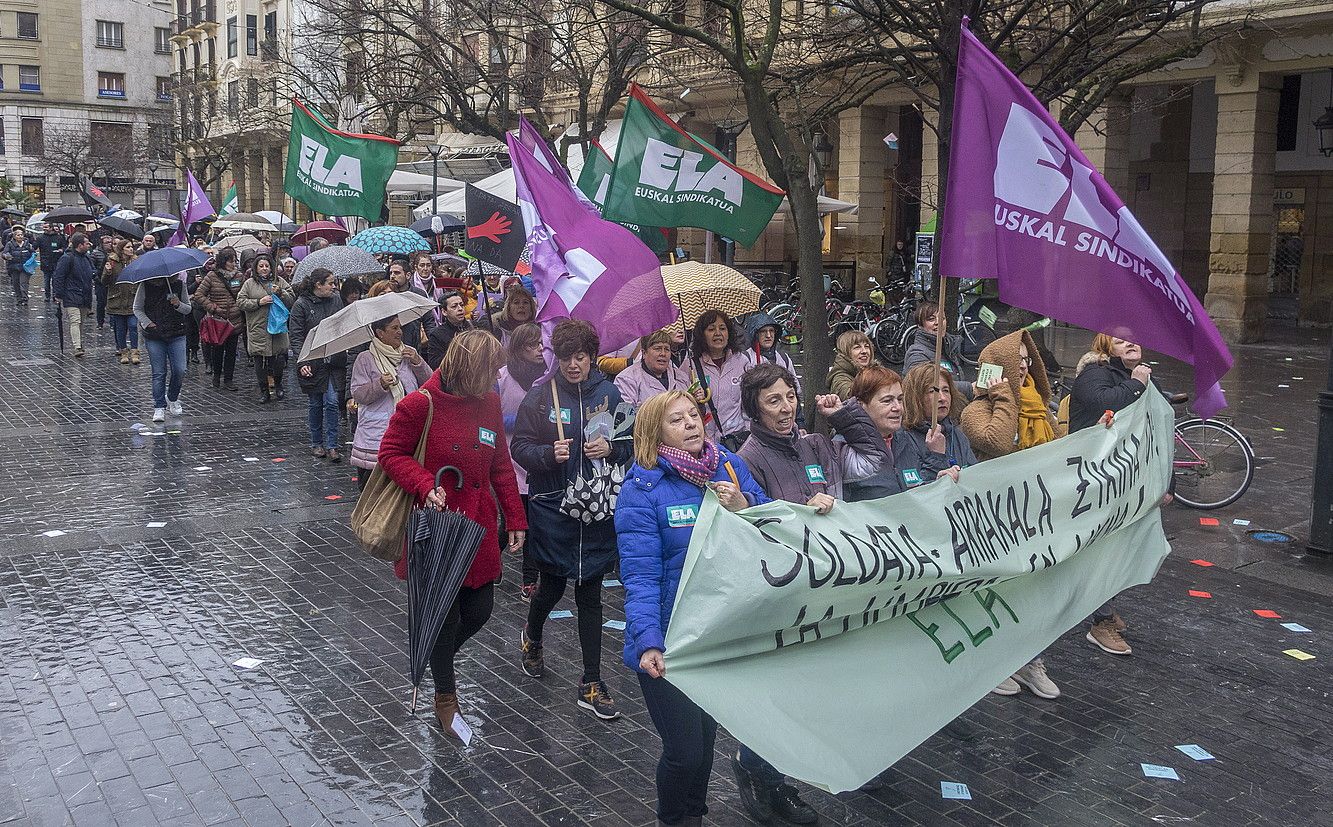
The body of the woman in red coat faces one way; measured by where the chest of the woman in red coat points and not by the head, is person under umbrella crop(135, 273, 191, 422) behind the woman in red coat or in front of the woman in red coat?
behind

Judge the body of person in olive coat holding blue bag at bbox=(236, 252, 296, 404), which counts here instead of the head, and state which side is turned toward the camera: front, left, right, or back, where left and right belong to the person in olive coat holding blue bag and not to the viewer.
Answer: front

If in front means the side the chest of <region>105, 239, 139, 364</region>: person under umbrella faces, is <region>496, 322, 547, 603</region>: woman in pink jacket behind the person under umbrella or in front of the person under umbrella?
in front

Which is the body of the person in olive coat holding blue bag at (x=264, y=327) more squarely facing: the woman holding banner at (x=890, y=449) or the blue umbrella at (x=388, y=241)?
the woman holding banner

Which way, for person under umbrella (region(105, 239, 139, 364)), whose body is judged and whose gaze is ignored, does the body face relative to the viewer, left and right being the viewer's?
facing the viewer and to the right of the viewer

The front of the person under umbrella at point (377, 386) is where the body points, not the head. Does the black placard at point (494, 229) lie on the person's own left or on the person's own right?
on the person's own left

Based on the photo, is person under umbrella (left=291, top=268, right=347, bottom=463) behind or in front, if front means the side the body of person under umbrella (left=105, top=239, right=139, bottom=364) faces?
in front
